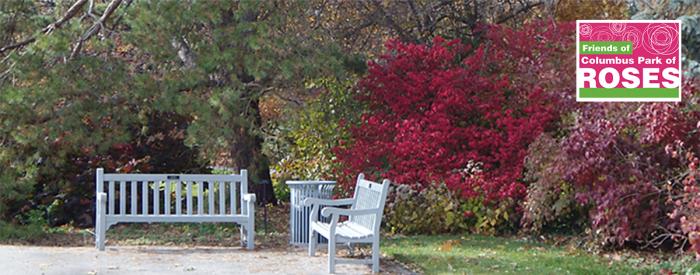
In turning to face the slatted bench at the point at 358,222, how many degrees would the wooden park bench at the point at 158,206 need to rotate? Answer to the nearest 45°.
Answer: approximately 45° to its left

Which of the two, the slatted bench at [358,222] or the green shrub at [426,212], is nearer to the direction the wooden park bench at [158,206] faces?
the slatted bench

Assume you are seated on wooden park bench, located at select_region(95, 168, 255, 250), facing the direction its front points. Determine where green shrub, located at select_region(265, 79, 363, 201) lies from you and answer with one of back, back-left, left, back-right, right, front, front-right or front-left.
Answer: back-left

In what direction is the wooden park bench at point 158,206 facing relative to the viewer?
toward the camera

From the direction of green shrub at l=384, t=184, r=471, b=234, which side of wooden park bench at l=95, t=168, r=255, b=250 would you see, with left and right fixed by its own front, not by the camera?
left

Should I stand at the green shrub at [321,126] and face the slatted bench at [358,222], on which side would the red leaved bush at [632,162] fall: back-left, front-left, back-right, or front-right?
front-left
